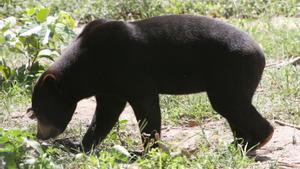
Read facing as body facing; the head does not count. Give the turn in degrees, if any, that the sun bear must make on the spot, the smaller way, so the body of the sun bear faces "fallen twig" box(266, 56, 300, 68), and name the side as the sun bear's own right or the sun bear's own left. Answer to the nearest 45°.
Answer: approximately 135° to the sun bear's own right

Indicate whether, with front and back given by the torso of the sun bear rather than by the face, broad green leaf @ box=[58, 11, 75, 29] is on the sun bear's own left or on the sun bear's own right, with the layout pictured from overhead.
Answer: on the sun bear's own right

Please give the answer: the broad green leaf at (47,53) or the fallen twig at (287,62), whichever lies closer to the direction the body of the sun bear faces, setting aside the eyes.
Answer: the broad green leaf

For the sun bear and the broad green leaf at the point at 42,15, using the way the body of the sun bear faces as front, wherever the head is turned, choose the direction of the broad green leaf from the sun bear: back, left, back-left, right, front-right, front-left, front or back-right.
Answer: front-right

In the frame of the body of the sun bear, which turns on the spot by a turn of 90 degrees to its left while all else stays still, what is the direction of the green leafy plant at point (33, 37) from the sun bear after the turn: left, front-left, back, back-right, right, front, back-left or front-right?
back-right

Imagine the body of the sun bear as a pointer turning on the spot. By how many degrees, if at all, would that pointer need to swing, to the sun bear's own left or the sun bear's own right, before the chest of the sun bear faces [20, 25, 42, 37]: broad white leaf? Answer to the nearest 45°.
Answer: approximately 45° to the sun bear's own right

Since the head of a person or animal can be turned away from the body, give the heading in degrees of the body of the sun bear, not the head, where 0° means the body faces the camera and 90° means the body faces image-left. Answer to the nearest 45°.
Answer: approximately 90°

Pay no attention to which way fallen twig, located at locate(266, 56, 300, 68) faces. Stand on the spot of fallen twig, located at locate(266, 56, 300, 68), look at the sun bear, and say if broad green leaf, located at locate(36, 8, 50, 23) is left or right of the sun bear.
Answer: right
